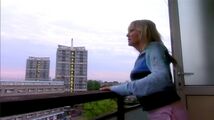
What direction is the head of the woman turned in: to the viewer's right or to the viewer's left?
to the viewer's left

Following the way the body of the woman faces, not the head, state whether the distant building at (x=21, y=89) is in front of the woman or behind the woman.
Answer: in front

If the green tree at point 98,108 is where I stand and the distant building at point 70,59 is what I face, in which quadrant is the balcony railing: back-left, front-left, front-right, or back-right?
back-left

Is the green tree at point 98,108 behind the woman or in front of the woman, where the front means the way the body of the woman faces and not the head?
in front

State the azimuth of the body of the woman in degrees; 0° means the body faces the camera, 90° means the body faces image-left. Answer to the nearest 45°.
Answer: approximately 90°
